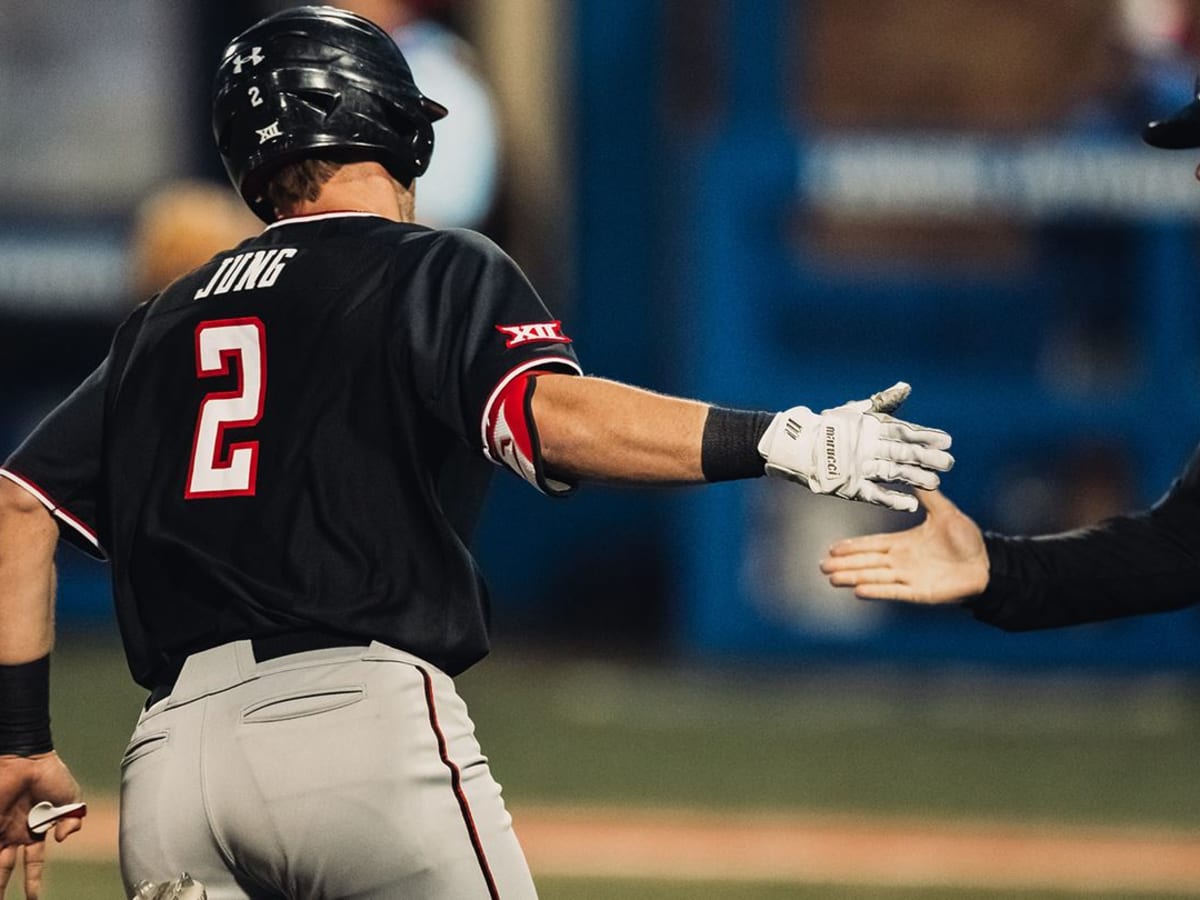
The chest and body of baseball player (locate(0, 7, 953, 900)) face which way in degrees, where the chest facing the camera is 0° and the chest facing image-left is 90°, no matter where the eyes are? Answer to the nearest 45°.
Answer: approximately 225°
